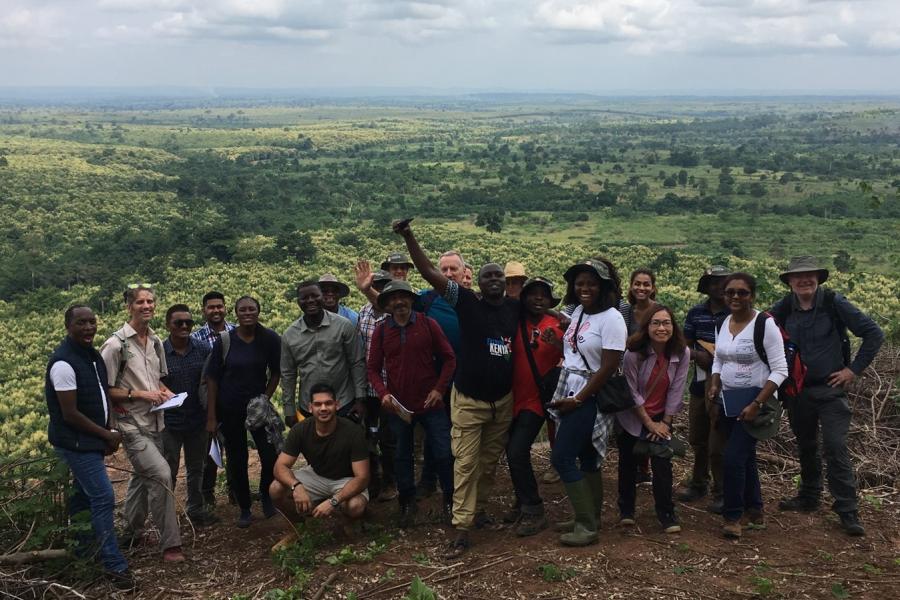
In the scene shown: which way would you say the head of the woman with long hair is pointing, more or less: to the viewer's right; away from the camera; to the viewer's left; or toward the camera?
toward the camera

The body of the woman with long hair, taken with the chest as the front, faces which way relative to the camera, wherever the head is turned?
toward the camera

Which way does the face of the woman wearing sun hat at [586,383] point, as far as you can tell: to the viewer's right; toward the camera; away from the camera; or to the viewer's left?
toward the camera

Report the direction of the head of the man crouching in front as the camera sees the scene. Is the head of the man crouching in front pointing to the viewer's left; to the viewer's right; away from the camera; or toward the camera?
toward the camera

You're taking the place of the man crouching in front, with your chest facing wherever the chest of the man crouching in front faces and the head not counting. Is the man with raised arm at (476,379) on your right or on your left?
on your left

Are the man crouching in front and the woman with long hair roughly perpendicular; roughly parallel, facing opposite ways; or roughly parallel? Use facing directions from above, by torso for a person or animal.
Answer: roughly parallel

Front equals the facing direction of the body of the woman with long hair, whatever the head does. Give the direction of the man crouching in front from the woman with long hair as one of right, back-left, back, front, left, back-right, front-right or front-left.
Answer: right

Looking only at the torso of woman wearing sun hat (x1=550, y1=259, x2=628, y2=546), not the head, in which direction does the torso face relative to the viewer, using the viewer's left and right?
facing the viewer and to the left of the viewer

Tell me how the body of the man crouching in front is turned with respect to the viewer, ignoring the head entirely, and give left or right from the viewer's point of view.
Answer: facing the viewer

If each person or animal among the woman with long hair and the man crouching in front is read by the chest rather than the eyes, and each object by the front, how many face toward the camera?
2

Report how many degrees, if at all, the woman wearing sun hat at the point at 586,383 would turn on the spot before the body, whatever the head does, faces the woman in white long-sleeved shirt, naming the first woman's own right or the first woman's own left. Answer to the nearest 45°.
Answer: approximately 135° to the first woman's own left

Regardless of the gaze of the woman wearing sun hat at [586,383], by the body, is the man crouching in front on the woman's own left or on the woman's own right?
on the woman's own right
